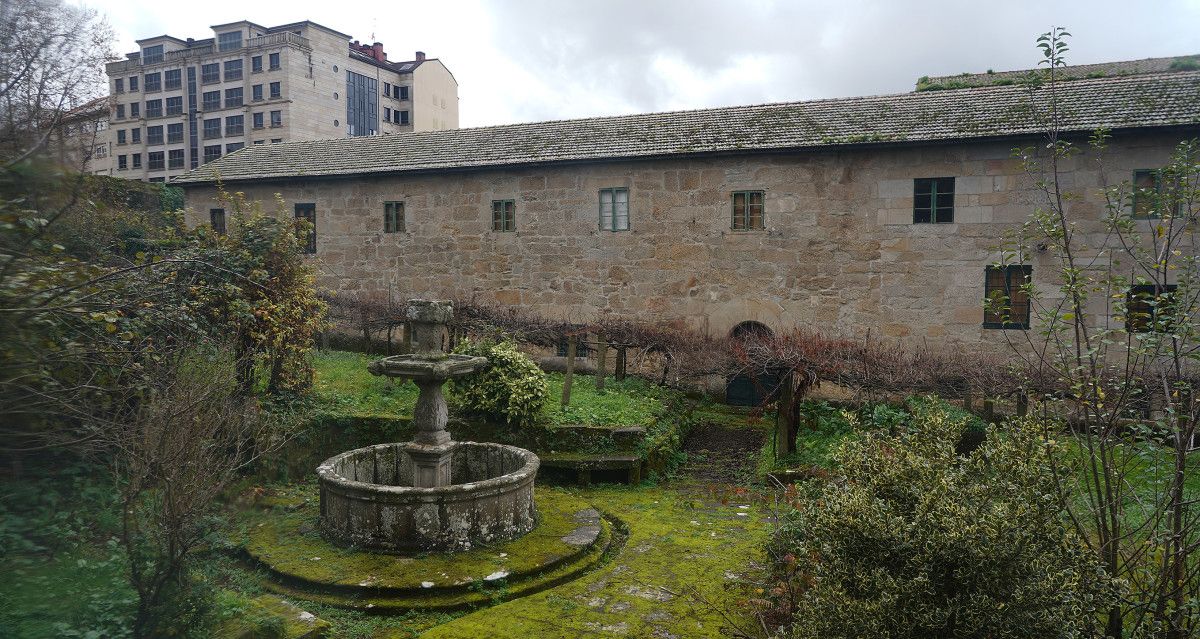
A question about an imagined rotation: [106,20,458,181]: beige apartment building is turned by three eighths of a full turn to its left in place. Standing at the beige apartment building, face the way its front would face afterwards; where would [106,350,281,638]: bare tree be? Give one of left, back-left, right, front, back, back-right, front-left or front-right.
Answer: right

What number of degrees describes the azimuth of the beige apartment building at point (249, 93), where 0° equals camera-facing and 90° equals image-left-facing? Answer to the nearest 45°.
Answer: approximately 45°

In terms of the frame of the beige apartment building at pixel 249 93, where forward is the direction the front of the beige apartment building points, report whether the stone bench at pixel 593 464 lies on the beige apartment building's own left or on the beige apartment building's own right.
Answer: on the beige apartment building's own left

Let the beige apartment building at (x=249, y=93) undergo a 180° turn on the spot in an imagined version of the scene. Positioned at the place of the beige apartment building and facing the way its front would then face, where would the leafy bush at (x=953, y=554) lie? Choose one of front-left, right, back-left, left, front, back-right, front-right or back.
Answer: back-right

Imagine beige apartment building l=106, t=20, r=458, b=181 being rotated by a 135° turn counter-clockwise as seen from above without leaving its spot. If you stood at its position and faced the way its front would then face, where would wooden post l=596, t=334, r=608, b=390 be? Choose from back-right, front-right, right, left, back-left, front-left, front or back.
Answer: right

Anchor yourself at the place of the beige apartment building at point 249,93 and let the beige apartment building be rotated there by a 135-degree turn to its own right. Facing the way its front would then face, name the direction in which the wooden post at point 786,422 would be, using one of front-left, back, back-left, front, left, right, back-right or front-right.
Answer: back

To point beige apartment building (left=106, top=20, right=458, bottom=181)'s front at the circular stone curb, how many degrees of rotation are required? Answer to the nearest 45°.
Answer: approximately 45° to its left

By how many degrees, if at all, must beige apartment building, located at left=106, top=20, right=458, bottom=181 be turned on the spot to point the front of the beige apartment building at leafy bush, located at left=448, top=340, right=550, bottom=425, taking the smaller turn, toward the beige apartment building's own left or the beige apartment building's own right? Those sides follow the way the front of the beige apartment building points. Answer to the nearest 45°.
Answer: approximately 45° to the beige apartment building's own left
